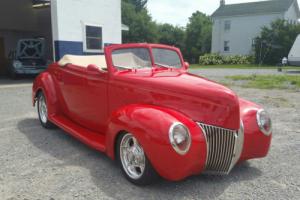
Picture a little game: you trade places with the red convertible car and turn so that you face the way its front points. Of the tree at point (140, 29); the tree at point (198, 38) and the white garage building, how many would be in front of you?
0

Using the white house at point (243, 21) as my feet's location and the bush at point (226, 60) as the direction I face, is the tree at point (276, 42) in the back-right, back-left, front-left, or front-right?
front-left

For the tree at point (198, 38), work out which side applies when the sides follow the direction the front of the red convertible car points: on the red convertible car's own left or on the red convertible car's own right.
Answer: on the red convertible car's own left

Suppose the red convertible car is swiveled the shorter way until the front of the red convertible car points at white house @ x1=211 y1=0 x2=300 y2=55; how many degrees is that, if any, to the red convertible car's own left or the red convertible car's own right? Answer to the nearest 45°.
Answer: approximately 135° to the red convertible car's own left

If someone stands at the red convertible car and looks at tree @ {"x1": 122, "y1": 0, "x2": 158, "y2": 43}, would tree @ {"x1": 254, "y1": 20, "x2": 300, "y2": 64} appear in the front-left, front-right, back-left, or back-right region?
front-right

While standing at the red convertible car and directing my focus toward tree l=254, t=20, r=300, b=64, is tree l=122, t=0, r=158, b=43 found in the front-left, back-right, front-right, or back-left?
front-left

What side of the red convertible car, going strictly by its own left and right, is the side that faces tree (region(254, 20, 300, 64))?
left

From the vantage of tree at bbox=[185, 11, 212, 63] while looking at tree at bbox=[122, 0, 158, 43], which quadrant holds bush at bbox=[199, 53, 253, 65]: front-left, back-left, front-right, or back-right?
back-left

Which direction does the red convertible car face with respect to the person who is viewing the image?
facing the viewer and to the right of the viewer

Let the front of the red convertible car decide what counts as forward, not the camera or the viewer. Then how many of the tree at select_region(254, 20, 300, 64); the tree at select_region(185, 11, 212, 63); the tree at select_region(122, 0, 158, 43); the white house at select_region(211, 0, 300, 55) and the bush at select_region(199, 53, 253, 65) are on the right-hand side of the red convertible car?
0

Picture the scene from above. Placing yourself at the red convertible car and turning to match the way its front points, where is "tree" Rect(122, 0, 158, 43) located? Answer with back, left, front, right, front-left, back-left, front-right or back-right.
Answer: back-left

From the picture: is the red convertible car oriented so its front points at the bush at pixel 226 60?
no
